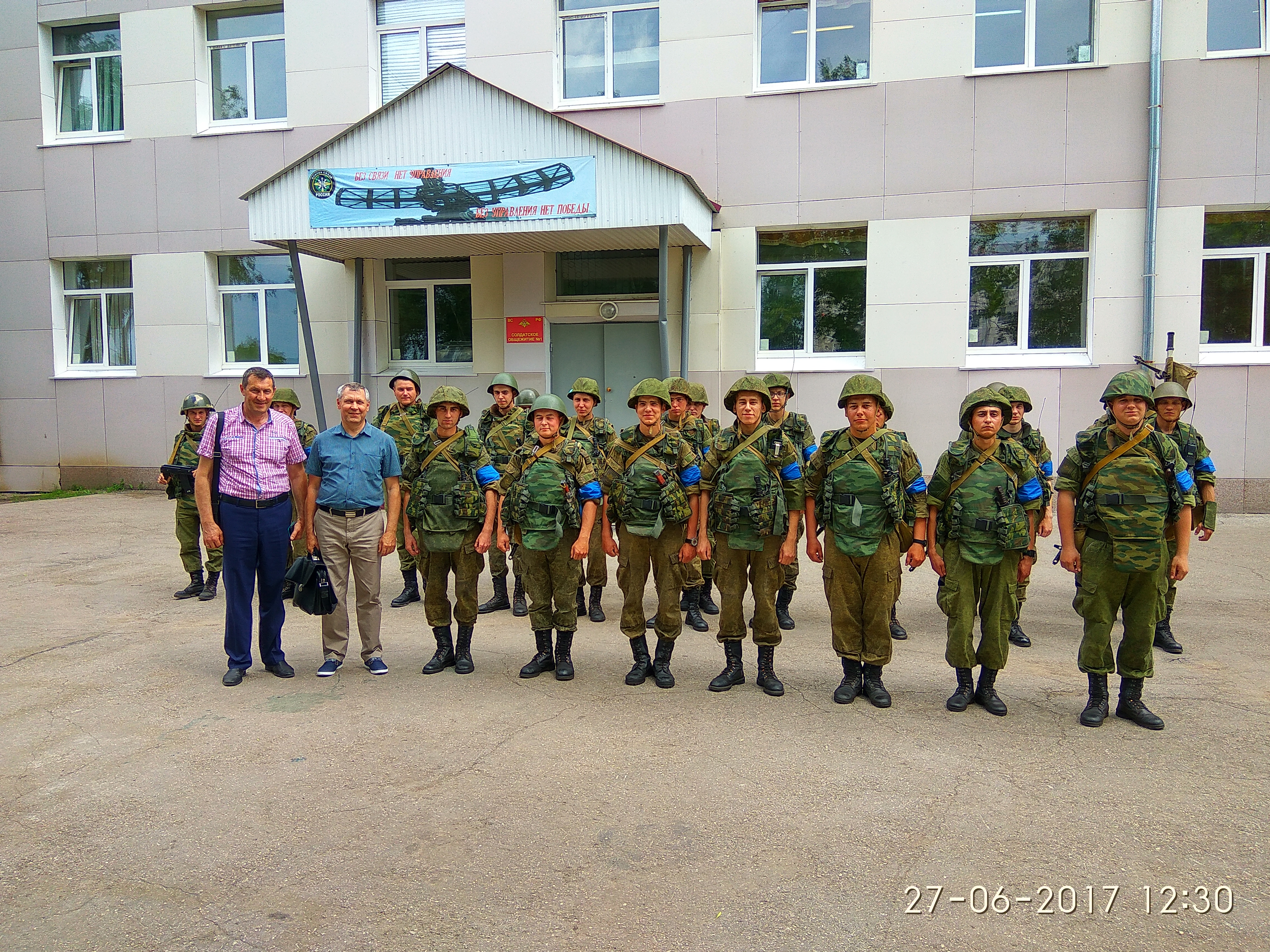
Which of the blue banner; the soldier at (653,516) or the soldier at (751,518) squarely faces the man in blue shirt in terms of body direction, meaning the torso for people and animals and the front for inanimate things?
the blue banner

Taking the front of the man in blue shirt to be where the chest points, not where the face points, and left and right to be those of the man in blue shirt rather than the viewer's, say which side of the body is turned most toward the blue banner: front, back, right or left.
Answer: back

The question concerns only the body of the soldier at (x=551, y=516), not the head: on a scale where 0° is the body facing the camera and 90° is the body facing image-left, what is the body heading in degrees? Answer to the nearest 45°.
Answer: approximately 0°
